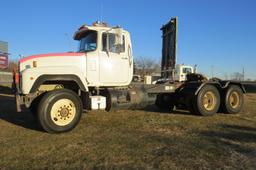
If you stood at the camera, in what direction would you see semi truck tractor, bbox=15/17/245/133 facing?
facing the viewer and to the left of the viewer
